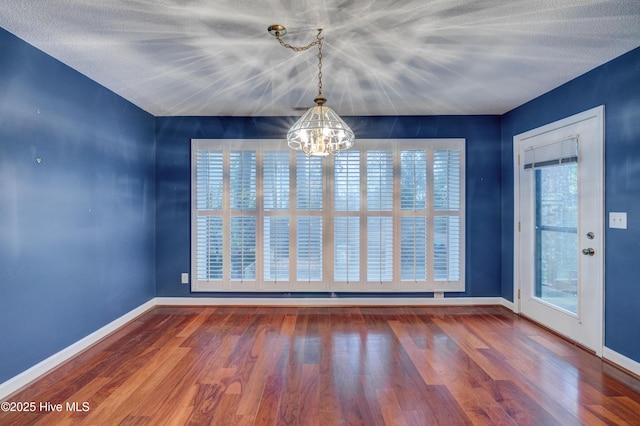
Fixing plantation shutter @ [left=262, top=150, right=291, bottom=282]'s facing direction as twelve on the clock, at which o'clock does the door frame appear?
The door frame is roughly at 10 o'clock from the plantation shutter.

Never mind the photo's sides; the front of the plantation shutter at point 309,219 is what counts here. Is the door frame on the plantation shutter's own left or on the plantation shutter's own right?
on the plantation shutter's own left

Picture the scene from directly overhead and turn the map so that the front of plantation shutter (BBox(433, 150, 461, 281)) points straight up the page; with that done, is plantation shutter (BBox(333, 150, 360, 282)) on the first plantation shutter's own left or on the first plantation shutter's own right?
on the first plantation shutter's own right

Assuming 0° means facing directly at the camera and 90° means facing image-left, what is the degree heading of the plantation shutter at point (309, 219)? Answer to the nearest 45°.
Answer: approximately 0°

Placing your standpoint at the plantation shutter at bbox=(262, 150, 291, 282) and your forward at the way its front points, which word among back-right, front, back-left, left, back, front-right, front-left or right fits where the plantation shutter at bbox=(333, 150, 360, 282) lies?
left

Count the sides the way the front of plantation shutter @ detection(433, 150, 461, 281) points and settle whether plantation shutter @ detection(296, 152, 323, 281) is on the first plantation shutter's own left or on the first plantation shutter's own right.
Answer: on the first plantation shutter's own right

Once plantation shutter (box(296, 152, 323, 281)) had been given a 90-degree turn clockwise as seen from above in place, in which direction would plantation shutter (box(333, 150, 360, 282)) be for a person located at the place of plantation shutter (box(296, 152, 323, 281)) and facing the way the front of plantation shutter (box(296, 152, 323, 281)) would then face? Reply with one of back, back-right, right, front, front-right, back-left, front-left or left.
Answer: back

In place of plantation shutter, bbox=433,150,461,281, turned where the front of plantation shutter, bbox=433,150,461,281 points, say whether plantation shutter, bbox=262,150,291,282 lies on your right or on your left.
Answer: on your right

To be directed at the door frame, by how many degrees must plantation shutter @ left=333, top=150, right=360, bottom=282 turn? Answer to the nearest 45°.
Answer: approximately 45° to its left
